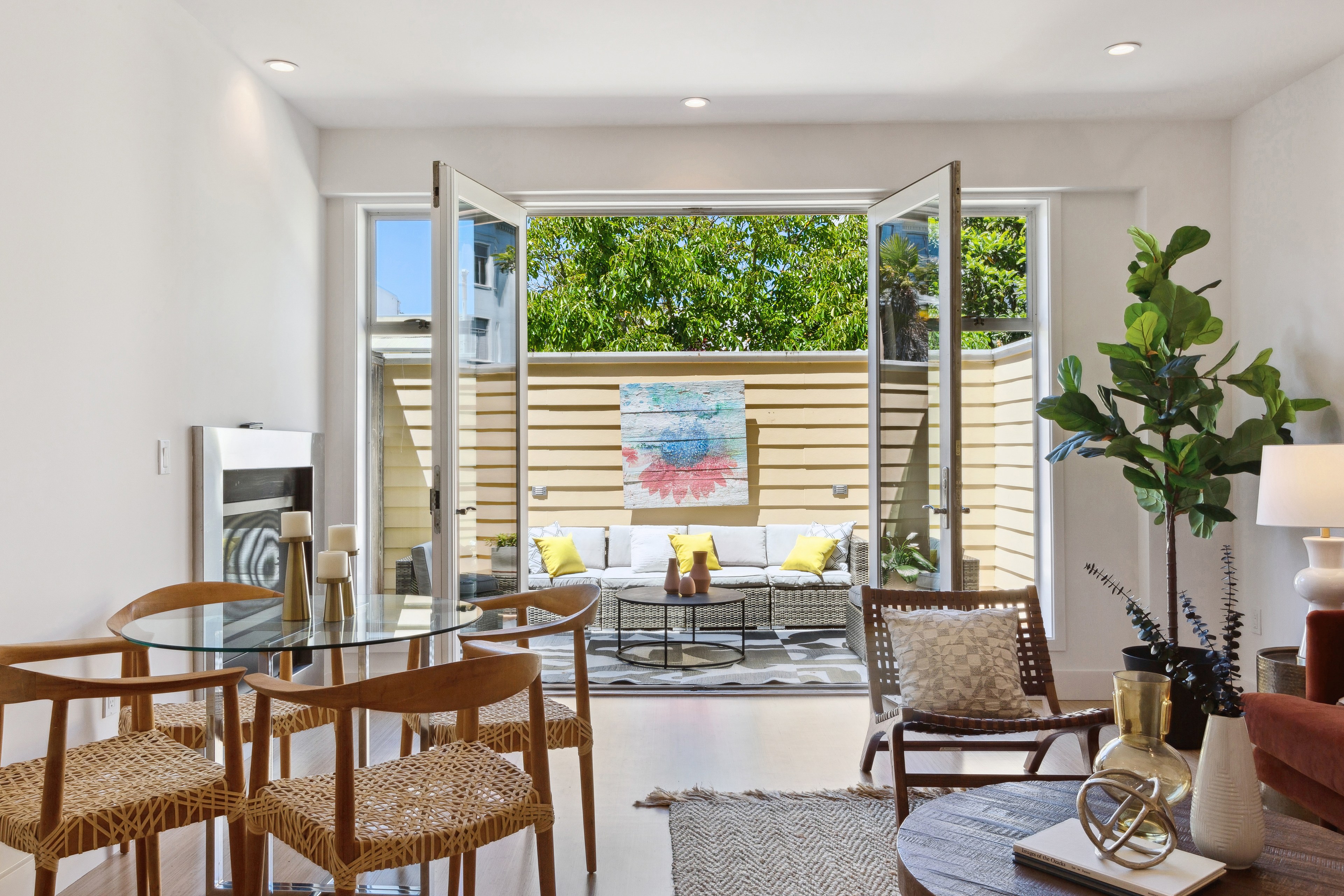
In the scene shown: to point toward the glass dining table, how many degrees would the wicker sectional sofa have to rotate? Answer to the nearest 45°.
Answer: approximately 45° to its right

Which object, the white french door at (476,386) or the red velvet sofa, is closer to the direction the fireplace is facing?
the red velvet sofa

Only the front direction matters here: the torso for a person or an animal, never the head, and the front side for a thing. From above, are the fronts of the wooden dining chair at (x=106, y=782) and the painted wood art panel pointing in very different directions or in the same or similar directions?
very different directions

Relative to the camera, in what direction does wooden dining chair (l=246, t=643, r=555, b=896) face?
facing away from the viewer and to the left of the viewer

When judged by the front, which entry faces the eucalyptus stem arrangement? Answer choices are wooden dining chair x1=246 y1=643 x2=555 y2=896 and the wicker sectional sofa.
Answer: the wicker sectional sofa

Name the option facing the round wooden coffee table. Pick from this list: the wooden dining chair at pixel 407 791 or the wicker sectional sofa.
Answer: the wicker sectional sofa

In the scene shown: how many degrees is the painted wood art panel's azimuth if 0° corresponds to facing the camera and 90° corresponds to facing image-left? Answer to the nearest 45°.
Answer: approximately 0°

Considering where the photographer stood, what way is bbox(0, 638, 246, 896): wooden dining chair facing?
facing away from the viewer and to the right of the viewer

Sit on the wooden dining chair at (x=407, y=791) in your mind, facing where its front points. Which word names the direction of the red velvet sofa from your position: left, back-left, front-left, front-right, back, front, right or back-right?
back-right

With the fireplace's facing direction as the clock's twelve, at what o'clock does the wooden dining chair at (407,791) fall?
The wooden dining chair is roughly at 1 o'clock from the fireplace.

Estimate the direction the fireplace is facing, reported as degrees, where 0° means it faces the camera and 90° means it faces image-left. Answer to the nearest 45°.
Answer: approximately 315°
